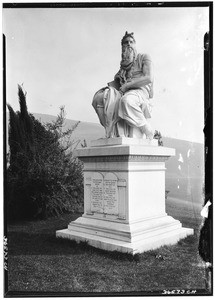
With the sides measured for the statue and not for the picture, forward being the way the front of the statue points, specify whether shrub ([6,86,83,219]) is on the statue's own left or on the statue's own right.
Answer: on the statue's own right
